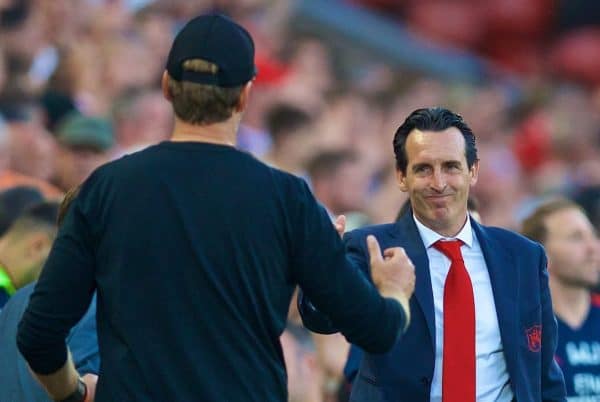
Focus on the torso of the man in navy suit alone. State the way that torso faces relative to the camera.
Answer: toward the camera

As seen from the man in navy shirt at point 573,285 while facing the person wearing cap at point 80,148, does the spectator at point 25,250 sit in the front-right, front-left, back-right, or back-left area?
front-left

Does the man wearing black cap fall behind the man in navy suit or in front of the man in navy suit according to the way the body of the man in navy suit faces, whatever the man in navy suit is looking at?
in front

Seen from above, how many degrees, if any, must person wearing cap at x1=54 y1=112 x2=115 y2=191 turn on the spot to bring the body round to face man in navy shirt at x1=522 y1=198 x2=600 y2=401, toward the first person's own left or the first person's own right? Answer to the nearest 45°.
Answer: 0° — they already face them

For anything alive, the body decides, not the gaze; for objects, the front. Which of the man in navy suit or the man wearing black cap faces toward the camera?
the man in navy suit

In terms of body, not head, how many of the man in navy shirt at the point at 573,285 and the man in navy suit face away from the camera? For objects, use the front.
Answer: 0

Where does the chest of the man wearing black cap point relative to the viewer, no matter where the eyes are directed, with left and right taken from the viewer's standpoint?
facing away from the viewer

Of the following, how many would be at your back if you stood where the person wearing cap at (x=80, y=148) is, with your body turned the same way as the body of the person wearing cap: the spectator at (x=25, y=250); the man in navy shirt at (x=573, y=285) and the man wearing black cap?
0

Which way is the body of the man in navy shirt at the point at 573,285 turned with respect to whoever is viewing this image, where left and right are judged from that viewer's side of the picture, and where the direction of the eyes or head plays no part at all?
facing the viewer and to the right of the viewer

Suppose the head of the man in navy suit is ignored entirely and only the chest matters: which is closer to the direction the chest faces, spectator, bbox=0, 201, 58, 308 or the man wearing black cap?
the man wearing black cap

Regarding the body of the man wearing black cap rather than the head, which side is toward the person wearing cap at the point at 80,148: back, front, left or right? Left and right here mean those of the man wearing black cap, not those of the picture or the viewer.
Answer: front

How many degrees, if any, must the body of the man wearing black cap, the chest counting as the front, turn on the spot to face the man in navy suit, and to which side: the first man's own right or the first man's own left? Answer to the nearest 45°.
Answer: approximately 45° to the first man's own right

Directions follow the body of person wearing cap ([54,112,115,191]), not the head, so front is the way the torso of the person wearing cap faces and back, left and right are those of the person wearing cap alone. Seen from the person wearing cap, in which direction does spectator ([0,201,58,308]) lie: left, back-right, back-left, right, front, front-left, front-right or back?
front-right

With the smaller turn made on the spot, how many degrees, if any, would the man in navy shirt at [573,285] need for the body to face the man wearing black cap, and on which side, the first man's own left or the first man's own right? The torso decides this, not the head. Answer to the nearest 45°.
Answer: approximately 45° to the first man's own right
